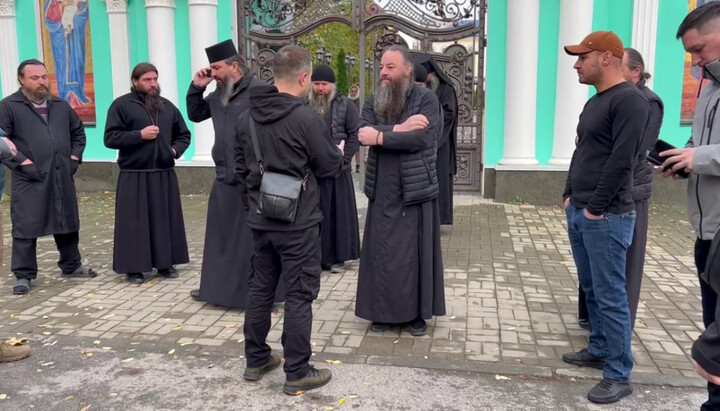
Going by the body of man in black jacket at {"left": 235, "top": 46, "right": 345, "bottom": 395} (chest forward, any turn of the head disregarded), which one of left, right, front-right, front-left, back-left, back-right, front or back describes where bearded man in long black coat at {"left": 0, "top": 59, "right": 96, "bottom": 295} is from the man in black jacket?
left

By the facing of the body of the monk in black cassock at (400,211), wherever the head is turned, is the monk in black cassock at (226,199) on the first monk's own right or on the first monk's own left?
on the first monk's own right

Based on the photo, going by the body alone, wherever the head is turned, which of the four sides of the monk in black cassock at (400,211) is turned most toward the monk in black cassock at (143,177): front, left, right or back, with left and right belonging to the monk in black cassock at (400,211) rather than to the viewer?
right

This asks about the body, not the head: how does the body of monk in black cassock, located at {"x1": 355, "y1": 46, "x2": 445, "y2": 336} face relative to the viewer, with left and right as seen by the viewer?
facing the viewer and to the left of the viewer

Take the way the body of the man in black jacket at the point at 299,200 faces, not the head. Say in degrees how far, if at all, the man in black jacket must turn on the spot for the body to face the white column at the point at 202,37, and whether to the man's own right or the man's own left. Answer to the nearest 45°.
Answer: approximately 45° to the man's own left

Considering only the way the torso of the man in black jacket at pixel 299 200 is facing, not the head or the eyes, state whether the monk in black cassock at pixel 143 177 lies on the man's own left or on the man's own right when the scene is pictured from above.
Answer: on the man's own left

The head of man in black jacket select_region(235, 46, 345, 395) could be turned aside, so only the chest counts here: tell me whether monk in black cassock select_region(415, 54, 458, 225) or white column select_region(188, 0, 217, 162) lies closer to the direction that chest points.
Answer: the monk in black cassock

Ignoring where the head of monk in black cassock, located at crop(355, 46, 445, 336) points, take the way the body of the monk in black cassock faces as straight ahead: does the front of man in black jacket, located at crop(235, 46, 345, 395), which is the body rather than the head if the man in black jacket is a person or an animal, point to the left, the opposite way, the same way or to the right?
the opposite way

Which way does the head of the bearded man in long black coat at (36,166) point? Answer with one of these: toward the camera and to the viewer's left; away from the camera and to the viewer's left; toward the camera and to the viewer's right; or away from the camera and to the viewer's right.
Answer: toward the camera and to the viewer's right

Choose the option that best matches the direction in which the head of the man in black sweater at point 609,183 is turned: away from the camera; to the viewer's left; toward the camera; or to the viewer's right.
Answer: to the viewer's left

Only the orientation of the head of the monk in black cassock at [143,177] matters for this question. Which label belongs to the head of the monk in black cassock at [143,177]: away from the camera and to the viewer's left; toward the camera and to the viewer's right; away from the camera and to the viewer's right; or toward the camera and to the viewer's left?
toward the camera and to the viewer's right

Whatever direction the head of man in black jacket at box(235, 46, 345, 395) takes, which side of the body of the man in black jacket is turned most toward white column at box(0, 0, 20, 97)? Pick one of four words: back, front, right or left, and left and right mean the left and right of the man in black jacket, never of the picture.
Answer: left

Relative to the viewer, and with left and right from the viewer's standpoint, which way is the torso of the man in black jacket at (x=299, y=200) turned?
facing away from the viewer and to the right of the viewer

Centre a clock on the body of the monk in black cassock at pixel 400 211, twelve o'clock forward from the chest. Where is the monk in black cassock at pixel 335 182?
the monk in black cassock at pixel 335 182 is roughly at 4 o'clock from the monk in black cassock at pixel 400 211.
